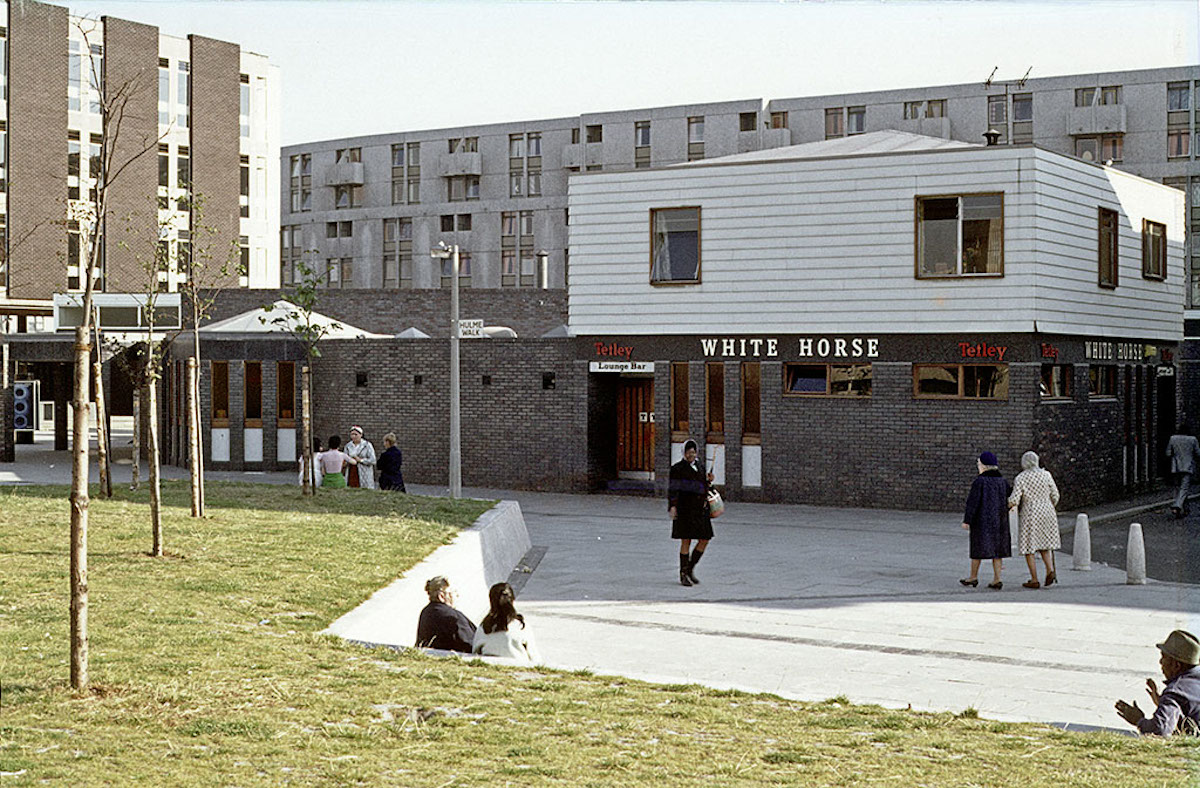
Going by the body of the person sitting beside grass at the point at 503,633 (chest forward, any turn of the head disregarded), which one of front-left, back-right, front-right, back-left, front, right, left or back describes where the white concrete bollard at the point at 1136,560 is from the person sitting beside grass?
front-right

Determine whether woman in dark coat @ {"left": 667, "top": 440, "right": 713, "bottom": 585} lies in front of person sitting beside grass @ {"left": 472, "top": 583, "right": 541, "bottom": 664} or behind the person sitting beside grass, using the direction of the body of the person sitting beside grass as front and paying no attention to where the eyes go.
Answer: in front

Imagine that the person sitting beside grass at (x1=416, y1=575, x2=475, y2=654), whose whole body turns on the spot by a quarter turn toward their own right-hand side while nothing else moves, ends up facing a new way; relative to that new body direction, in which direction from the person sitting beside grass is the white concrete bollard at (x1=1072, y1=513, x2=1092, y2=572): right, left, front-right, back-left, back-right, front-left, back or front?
left

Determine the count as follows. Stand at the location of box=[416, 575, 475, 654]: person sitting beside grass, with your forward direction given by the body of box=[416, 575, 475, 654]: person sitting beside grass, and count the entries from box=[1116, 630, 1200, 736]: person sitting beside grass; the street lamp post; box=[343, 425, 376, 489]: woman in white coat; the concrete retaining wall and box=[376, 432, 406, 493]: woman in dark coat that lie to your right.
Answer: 1

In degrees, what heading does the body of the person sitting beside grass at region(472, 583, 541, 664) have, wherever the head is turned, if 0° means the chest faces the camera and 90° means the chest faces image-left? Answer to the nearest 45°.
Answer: approximately 180°

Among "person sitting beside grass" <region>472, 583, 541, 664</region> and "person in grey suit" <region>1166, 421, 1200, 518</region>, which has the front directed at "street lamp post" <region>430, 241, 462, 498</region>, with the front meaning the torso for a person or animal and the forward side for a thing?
the person sitting beside grass

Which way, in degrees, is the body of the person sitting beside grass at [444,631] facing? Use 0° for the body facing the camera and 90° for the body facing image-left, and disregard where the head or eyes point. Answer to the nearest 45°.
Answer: approximately 225°

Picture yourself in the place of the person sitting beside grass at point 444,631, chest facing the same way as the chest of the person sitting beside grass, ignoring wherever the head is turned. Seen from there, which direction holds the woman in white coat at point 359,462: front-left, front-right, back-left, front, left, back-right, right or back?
front-left

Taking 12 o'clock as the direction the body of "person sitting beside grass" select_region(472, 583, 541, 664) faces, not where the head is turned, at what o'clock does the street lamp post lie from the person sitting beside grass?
The street lamp post is roughly at 12 o'clock from the person sitting beside grass.

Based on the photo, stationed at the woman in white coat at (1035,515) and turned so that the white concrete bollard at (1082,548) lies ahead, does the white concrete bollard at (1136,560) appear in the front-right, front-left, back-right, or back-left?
front-right

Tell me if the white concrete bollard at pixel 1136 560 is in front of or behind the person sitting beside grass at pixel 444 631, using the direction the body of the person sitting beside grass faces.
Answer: in front

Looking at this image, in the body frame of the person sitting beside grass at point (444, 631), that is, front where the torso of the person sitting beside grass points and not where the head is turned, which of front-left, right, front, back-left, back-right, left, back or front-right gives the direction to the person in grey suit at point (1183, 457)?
front

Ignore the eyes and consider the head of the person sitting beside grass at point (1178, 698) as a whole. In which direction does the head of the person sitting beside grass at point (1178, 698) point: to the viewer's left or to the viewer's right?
to the viewer's left
